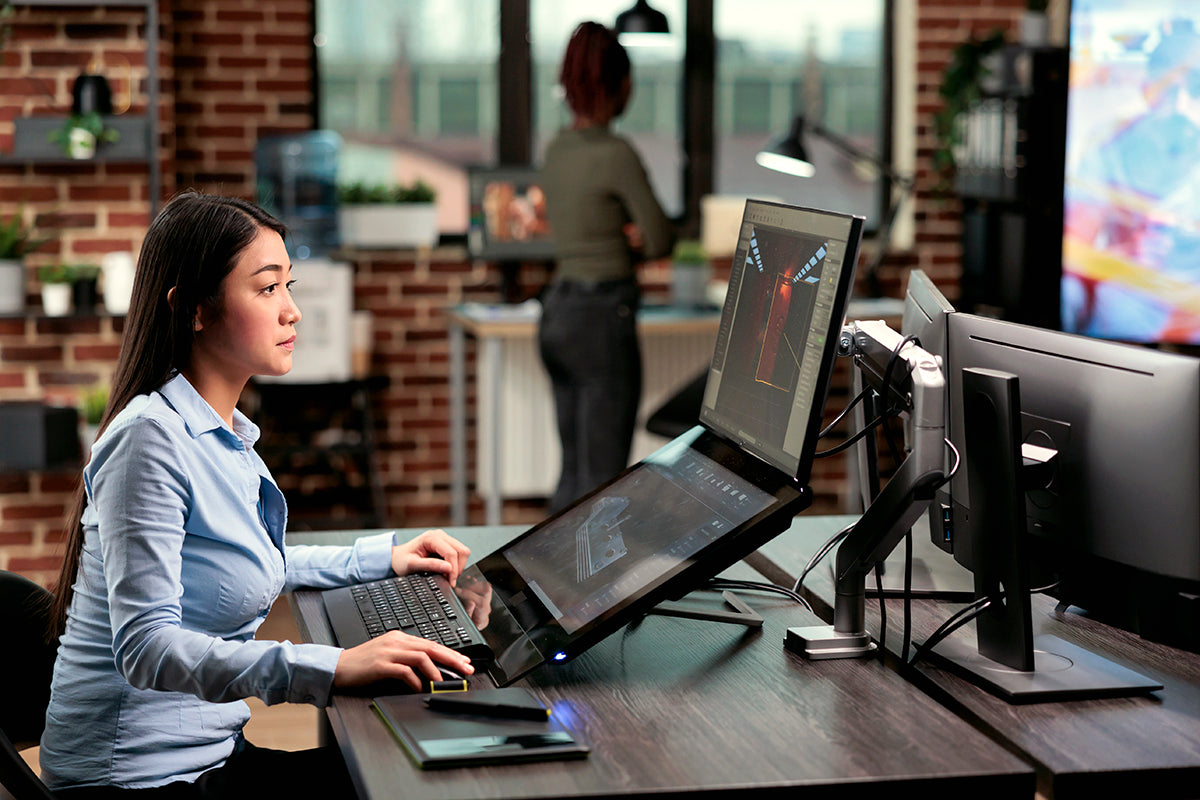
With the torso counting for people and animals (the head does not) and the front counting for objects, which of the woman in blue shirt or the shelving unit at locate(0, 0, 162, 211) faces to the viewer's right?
the woman in blue shirt

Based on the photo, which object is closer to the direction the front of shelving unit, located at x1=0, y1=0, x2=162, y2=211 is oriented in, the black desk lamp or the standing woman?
the standing woman

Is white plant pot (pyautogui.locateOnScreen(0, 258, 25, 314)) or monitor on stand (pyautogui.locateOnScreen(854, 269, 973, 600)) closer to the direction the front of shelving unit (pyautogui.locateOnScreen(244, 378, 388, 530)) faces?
the monitor on stand

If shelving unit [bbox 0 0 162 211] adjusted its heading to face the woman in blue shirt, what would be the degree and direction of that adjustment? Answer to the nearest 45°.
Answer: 0° — it already faces them

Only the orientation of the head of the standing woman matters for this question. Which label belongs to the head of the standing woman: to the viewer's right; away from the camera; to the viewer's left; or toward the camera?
away from the camera

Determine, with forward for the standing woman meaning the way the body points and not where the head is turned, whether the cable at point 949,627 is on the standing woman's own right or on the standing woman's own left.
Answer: on the standing woman's own right

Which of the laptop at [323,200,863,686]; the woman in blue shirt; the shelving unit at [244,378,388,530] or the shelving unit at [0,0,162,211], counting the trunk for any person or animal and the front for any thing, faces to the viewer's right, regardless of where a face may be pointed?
the woman in blue shirt

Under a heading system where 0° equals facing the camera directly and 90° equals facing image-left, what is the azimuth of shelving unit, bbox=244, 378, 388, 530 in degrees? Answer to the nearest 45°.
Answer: approximately 0°
